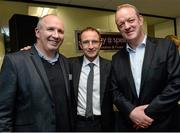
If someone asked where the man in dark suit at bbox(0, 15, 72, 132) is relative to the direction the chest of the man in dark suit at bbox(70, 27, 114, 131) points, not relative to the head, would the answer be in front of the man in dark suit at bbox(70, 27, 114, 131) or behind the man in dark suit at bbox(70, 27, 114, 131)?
in front

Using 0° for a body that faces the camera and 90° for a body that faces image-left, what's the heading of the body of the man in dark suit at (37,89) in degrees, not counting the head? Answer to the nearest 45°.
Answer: approximately 315°

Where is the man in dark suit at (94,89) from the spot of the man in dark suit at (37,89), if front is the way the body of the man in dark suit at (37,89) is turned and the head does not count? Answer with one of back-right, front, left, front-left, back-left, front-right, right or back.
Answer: left

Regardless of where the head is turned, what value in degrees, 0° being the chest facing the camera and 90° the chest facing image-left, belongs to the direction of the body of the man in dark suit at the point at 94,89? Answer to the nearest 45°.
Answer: approximately 0°

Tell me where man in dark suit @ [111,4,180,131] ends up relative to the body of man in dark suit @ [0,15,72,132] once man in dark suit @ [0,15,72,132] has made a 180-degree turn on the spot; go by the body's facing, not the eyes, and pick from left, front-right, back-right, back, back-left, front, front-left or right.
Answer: back-right
